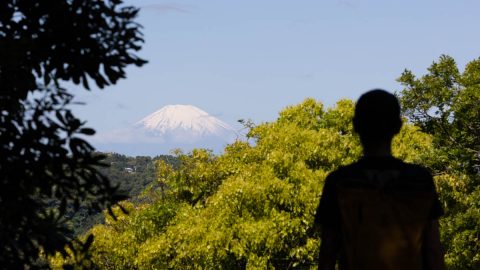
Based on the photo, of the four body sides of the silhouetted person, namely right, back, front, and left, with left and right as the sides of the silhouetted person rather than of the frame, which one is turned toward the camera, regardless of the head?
back
